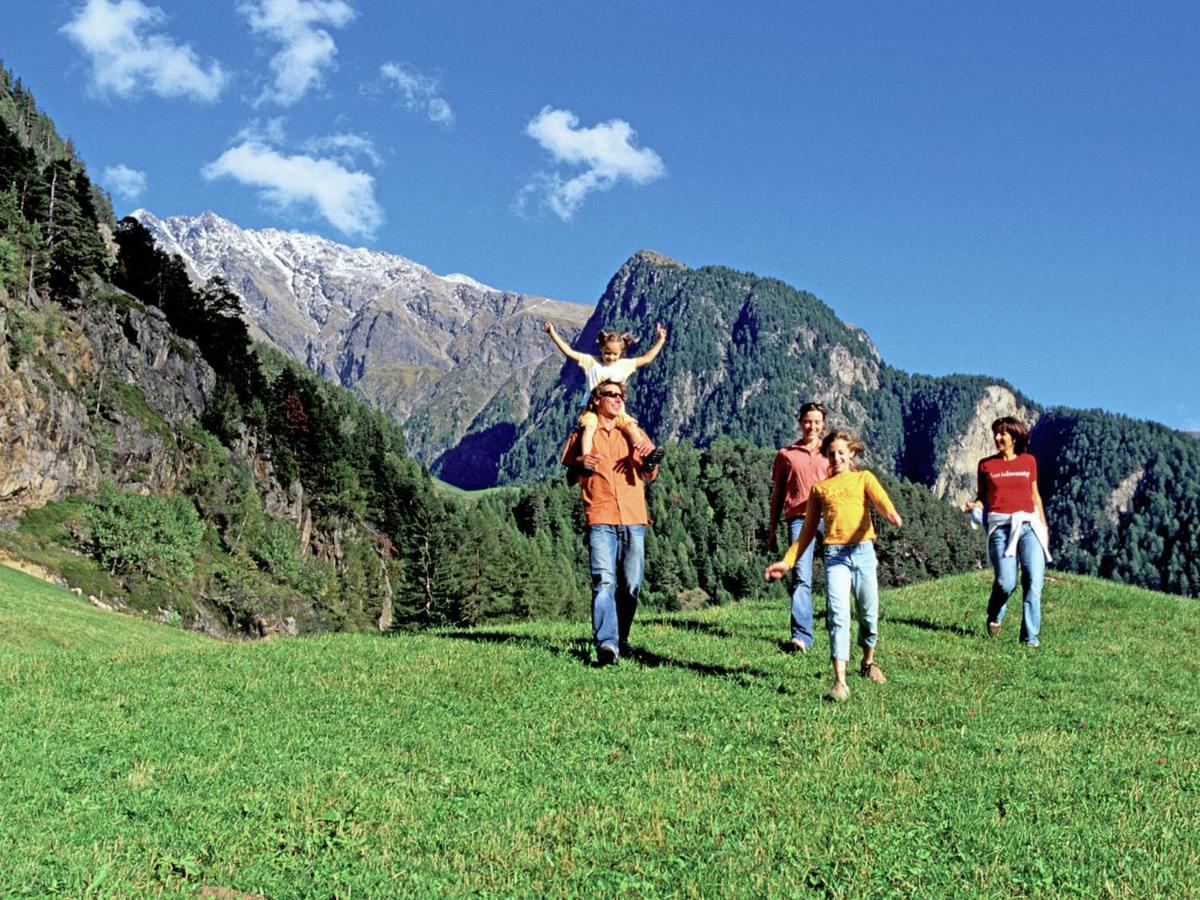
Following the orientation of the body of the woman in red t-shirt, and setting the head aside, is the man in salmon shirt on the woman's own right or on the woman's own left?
on the woman's own right

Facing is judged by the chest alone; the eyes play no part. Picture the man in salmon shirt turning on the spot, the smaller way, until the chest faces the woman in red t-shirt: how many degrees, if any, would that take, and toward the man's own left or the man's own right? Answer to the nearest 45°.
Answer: approximately 135° to the man's own left

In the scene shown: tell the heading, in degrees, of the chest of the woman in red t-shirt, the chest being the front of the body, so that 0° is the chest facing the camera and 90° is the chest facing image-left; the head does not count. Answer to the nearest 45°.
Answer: approximately 0°

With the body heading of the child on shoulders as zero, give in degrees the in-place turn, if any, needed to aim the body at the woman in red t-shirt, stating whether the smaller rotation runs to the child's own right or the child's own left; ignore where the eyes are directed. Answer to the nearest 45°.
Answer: approximately 135° to the child's own left
